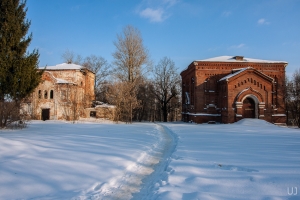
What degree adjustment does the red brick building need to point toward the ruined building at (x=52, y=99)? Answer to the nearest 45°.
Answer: approximately 90° to its right

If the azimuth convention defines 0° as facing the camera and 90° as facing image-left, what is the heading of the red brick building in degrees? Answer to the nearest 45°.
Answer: approximately 0°

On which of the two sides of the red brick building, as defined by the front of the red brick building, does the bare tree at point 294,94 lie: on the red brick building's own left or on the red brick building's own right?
on the red brick building's own left

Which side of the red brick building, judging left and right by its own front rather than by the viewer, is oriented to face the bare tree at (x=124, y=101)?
right
